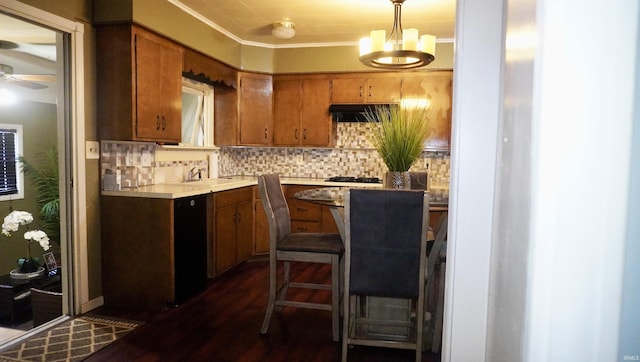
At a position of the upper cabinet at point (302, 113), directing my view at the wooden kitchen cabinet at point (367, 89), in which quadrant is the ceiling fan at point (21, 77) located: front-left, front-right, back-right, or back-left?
back-right

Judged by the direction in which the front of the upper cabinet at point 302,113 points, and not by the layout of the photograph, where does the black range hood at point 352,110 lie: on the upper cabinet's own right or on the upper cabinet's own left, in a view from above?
on the upper cabinet's own left

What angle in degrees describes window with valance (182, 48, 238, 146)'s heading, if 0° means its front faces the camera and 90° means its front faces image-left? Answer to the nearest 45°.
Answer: approximately 315°

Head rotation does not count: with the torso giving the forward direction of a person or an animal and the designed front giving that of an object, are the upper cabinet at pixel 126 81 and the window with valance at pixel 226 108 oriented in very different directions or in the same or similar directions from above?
same or similar directions

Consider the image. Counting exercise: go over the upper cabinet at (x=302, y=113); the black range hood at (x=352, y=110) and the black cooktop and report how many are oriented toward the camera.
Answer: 3

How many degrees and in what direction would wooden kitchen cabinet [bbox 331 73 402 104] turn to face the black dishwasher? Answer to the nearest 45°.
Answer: approximately 45° to its right

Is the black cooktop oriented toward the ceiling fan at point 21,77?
no

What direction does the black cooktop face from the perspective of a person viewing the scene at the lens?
facing the viewer

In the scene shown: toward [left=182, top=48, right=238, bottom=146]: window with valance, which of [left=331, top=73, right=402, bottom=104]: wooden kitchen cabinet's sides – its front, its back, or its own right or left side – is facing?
right

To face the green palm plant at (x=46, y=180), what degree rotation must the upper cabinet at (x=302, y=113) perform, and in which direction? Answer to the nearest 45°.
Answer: approximately 90° to its right

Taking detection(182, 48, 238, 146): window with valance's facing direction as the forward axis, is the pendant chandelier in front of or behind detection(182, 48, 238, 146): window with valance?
in front

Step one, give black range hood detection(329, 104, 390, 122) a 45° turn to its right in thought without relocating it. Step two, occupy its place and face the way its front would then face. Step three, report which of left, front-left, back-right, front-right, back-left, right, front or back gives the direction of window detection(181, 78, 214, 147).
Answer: front-right

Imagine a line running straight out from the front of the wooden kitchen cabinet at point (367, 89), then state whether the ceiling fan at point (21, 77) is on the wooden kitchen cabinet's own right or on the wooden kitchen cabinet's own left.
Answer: on the wooden kitchen cabinet's own right

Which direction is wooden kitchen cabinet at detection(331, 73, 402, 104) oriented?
toward the camera

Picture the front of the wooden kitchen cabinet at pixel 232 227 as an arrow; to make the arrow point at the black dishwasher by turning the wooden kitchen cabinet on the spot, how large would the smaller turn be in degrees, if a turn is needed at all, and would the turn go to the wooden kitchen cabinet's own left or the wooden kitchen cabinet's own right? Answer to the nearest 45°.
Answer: approximately 90° to the wooden kitchen cabinet's own right
